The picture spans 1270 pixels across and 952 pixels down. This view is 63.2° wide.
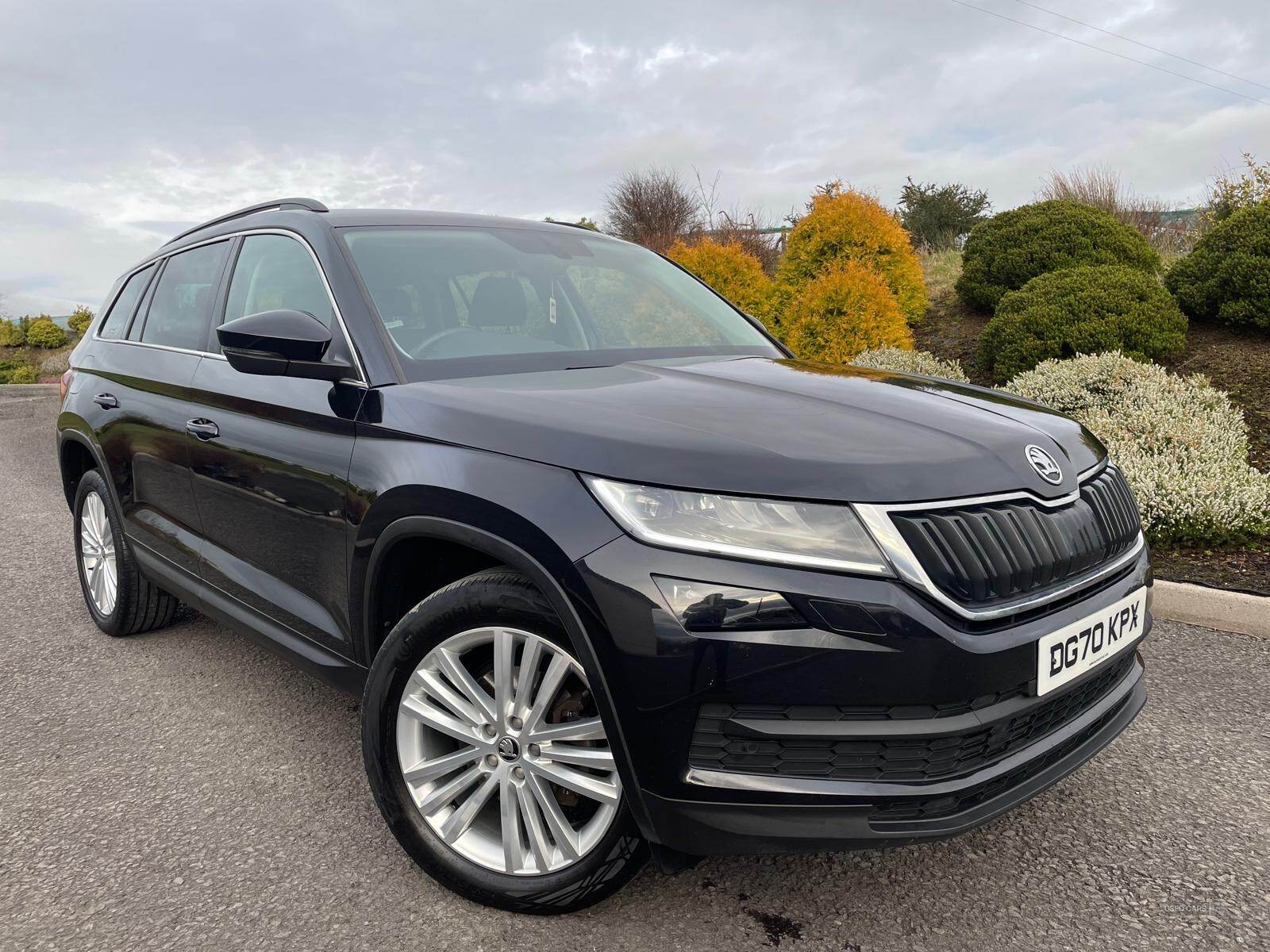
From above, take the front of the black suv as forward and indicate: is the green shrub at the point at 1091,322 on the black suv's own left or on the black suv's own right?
on the black suv's own left

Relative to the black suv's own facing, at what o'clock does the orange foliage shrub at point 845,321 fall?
The orange foliage shrub is roughly at 8 o'clock from the black suv.

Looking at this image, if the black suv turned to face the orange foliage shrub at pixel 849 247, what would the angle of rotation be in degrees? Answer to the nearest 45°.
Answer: approximately 135° to its left

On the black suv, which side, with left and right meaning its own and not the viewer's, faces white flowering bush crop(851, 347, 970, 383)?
left

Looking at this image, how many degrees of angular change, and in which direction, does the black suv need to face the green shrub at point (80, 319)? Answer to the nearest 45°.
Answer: approximately 180°

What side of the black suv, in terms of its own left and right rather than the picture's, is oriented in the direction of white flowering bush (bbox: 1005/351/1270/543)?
left

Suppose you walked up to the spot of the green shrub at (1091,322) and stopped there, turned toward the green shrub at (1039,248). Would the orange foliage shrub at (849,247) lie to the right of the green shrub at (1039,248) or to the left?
left

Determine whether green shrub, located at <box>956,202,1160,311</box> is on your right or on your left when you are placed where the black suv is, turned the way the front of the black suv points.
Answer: on your left

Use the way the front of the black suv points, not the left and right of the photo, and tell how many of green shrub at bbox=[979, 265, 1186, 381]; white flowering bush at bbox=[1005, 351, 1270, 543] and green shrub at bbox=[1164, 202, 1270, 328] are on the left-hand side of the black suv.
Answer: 3

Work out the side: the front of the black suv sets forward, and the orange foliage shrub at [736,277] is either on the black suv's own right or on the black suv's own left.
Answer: on the black suv's own left

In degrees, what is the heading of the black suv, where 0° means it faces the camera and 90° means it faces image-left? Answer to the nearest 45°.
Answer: approximately 315°
